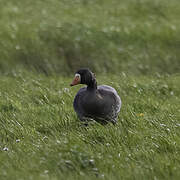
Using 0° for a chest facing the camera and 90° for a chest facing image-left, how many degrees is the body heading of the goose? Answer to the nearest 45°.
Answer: approximately 45°
